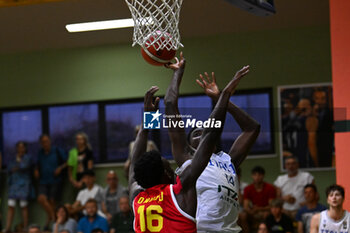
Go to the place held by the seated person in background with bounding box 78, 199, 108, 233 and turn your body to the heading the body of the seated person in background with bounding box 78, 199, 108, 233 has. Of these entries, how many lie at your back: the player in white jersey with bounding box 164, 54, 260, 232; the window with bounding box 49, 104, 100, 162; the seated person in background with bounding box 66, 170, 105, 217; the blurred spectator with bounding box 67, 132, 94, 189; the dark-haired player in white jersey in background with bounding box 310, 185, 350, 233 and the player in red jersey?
3

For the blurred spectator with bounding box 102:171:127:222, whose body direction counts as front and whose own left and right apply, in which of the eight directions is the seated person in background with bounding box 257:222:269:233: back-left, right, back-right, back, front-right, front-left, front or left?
front-left

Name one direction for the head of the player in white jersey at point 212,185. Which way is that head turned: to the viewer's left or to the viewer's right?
to the viewer's left

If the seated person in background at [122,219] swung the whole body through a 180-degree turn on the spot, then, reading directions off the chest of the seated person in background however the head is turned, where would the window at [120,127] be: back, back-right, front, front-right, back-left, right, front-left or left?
front

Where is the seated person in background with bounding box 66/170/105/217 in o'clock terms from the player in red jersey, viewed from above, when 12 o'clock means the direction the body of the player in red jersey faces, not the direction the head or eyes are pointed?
The seated person in background is roughly at 10 o'clock from the player in red jersey.

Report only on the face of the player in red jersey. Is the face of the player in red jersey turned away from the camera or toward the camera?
away from the camera

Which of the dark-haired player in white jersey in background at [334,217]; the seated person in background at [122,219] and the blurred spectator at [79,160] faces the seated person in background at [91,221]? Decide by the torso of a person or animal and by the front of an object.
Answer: the blurred spectator

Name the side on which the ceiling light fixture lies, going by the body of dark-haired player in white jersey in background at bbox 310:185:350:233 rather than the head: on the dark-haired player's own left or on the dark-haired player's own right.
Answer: on the dark-haired player's own right

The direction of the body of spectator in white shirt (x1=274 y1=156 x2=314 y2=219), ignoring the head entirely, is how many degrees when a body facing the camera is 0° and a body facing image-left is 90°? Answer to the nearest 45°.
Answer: approximately 0°

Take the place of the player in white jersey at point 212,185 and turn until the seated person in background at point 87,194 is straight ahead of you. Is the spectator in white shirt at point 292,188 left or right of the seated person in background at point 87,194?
right
